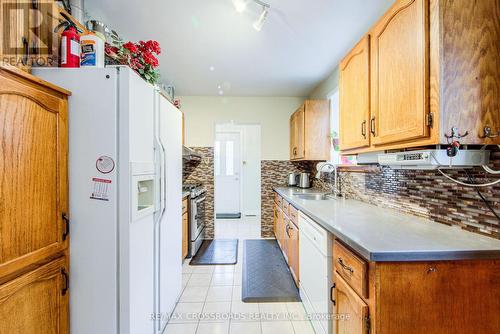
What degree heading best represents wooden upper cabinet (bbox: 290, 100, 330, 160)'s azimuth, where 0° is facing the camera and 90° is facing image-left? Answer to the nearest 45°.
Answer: approximately 90°

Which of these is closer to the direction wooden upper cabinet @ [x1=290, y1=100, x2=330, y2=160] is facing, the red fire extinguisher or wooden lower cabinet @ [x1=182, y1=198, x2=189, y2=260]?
the wooden lower cabinet

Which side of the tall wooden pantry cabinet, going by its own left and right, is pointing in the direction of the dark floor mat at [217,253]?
left

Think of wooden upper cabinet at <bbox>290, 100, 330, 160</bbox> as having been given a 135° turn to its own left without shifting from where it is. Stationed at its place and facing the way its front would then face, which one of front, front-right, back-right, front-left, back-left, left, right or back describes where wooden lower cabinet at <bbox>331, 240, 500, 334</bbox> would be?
front-right

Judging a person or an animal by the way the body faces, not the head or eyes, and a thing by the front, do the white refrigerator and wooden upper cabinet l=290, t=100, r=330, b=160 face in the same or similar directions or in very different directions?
very different directions

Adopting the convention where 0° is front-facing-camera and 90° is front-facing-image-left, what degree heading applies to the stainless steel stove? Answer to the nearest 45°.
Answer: approximately 270°

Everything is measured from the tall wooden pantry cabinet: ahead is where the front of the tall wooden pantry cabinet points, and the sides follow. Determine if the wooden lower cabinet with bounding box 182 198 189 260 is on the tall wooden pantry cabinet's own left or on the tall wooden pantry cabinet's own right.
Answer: on the tall wooden pantry cabinet's own left

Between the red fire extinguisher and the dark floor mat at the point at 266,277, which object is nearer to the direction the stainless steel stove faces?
the dark floor mat

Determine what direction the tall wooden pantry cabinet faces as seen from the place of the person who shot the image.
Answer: facing the viewer and to the right of the viewer

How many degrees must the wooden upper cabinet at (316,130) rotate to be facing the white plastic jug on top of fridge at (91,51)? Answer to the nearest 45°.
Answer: approximately 45° to its left

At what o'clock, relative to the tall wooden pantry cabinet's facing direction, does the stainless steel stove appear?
The stainless steel stove is roughly at 9 o'clock from the tall wooden pantry cabinet.

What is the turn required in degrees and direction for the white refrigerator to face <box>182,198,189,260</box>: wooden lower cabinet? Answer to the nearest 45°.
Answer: approximately 90° to its left
